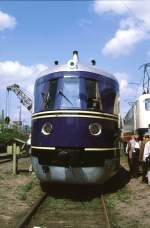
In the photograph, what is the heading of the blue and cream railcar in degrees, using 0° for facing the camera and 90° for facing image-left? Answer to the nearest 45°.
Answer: approximately 0°
